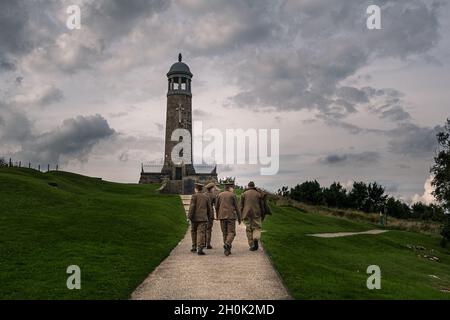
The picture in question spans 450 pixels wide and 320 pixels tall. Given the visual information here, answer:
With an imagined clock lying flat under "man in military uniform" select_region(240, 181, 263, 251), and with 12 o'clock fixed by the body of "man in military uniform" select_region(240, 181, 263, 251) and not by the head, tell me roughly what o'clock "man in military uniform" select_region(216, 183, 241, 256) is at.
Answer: "man in military uniform" select_region(216, 183, 241, 256) is roughly at 8 o'clock from "man in military uniform" select_region(240, 181, 263, 251).

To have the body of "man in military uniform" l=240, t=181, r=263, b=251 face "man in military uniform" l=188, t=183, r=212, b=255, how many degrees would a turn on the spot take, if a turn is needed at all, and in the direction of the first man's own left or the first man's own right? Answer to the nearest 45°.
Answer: approximately 135° to the first man's own left

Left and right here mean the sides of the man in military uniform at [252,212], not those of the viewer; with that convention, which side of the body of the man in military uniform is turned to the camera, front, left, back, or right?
back
